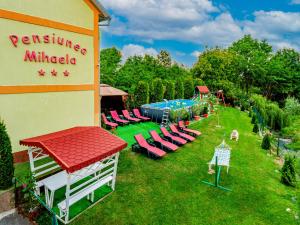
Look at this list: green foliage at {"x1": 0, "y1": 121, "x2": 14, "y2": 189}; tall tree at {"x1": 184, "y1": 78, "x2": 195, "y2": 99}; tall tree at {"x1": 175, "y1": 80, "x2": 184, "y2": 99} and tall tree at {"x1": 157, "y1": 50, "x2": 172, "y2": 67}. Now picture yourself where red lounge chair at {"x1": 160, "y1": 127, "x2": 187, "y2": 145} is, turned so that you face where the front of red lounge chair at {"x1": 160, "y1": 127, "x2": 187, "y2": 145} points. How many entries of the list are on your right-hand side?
1

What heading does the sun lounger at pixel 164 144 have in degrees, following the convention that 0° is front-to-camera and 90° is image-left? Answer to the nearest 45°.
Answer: approximately 315°

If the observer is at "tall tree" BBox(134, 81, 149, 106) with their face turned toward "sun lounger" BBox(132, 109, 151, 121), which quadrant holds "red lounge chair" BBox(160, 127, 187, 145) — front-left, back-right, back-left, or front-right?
front-left

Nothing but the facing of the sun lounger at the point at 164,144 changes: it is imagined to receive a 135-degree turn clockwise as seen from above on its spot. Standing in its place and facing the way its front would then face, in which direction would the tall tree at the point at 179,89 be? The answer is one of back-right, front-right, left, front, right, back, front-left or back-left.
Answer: right

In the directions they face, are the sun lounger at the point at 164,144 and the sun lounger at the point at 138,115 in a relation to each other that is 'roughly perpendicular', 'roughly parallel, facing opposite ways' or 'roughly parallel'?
roughly parallel

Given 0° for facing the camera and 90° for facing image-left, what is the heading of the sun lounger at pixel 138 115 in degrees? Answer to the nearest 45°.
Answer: approximately 315°

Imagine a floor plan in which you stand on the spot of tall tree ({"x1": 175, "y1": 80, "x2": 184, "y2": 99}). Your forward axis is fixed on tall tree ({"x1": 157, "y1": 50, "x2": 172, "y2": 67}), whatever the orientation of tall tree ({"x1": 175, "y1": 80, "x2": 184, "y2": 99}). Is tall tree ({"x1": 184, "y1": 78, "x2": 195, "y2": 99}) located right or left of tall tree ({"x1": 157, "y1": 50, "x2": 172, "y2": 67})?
right

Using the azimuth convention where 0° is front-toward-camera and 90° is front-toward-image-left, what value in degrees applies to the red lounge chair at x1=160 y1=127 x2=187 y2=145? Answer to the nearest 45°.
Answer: approximately 315°

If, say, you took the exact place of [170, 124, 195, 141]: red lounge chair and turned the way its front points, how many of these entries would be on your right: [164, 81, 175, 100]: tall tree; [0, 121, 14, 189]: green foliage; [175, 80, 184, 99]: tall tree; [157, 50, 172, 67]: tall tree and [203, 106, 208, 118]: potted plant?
1

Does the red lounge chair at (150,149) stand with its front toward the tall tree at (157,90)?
no

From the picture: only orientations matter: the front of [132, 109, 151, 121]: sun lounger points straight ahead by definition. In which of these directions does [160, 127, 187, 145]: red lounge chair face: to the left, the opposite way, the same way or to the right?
the same way

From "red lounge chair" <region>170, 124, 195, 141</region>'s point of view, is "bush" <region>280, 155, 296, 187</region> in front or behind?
in front

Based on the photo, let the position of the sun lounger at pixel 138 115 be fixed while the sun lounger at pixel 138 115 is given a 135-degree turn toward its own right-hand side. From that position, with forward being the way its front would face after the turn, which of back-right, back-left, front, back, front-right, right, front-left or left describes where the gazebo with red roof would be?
left

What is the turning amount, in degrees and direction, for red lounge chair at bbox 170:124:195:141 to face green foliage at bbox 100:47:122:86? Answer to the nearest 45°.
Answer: approximately 180°

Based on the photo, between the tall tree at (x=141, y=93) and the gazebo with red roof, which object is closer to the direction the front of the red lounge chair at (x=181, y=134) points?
the gazebo with red roof

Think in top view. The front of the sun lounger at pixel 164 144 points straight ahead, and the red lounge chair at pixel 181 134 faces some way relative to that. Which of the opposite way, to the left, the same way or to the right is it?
the same way

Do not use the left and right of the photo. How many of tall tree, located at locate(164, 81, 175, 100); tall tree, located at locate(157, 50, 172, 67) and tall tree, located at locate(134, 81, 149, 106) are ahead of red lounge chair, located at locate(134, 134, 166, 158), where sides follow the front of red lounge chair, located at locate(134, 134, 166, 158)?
0

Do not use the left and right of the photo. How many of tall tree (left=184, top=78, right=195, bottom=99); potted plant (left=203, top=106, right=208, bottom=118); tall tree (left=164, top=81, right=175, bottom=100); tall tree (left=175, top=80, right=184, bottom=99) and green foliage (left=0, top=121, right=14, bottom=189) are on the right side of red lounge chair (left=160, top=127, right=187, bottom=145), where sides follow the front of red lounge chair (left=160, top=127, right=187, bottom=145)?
1

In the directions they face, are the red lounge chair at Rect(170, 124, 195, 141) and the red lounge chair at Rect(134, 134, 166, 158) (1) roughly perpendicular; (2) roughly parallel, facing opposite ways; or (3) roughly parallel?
roughly parallel

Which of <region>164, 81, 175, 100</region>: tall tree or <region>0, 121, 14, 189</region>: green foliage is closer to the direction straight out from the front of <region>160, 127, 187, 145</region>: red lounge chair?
the green foliage

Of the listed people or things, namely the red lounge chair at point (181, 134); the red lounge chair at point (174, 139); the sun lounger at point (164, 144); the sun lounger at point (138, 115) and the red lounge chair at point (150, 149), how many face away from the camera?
0
